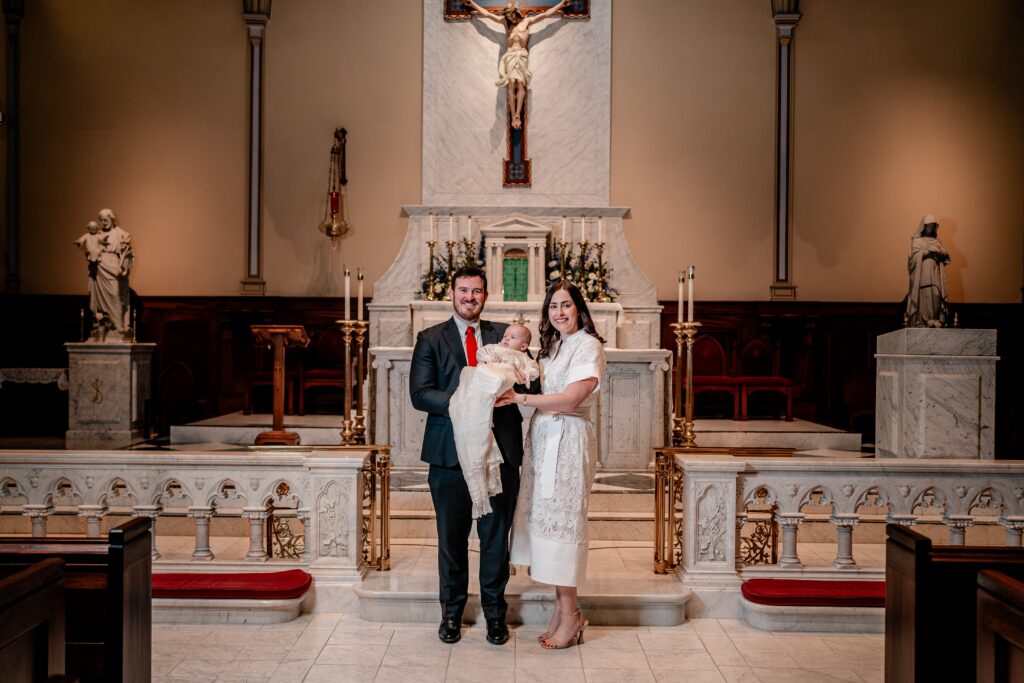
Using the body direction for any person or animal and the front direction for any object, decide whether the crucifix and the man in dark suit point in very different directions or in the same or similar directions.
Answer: same or similar directions

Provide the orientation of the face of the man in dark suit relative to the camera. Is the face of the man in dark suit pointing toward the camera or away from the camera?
toward the camera

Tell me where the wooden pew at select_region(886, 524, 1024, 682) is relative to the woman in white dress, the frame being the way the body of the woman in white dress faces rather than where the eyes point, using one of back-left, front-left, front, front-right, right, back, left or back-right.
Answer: left

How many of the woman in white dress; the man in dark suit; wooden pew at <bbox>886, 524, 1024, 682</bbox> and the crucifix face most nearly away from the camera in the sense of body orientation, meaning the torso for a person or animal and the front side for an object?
1

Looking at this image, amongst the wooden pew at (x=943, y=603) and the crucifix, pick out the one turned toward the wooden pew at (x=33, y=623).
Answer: the crucifix

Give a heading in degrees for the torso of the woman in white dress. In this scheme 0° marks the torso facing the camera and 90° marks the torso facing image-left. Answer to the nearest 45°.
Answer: approximately 45°

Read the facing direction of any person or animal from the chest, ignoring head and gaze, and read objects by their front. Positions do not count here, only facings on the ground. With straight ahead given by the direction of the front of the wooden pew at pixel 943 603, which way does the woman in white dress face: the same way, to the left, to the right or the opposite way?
the opposite way

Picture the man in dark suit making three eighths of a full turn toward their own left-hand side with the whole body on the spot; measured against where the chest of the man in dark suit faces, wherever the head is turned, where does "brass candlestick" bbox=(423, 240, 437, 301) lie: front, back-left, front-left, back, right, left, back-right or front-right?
front-left

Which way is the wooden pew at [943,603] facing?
away from the camera

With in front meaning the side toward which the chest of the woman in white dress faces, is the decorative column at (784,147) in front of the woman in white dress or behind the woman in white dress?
behind

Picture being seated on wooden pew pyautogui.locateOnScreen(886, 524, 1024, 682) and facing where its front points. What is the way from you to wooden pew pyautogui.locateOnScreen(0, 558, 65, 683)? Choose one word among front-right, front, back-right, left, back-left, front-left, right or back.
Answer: back-left

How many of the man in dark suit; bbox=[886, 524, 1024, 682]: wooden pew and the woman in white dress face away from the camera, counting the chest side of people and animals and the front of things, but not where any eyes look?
1

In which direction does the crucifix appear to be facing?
toward the camera

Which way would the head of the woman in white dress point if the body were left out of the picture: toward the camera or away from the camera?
toward the camera
